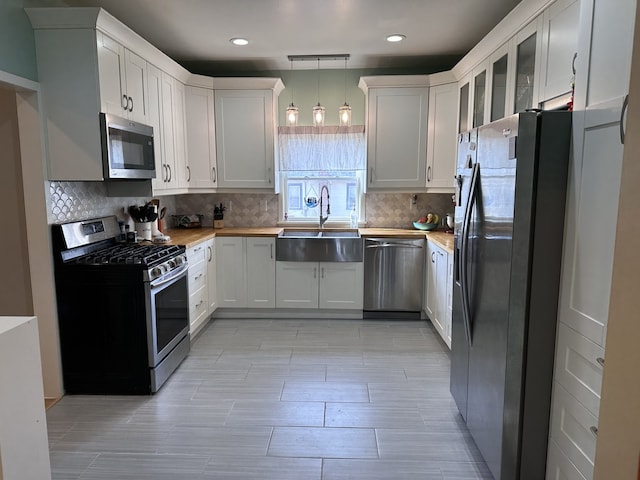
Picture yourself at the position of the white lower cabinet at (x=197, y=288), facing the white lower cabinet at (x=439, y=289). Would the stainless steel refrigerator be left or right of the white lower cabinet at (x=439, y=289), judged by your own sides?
right

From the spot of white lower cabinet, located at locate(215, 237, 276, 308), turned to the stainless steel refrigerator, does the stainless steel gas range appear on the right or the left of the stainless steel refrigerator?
right

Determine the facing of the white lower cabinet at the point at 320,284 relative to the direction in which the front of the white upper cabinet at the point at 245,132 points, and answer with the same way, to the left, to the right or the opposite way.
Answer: the same way

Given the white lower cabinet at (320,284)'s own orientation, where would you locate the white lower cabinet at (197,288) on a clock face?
the white lower cabinet at (197,288) is roughly at 2 o'clock from the white lower cabinet at (320,284).

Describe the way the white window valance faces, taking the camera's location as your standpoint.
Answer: facing the viewer

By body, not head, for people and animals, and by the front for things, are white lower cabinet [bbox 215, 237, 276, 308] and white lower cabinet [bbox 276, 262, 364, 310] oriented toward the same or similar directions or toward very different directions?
same or similar directions

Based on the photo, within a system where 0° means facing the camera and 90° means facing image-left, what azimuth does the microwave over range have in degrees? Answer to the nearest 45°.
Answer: approximately 315°

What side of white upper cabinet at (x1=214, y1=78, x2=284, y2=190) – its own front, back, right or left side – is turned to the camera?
front

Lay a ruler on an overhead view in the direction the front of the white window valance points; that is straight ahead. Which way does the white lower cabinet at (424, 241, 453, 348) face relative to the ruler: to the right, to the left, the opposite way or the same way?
to the right

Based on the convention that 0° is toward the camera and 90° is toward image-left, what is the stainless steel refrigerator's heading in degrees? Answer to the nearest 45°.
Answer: approximately 45°

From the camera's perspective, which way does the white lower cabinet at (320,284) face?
toward the camera

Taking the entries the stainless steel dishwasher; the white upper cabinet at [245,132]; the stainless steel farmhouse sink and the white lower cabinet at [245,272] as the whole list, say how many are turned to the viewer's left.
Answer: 0

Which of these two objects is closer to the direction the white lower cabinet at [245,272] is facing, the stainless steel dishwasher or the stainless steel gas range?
the stainless steel gas range

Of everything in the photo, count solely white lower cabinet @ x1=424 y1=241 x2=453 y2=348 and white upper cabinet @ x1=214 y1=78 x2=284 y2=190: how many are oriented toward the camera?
1
